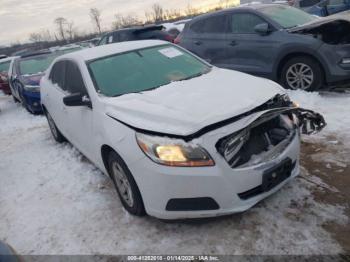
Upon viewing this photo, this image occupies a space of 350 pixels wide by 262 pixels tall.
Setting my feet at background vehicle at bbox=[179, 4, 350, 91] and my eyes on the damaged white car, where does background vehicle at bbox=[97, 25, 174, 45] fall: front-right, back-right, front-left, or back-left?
back-right

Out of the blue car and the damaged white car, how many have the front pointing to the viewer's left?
0

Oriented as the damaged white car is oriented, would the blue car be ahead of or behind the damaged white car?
behind

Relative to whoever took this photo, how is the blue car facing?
facing the viewer and to the right of the viewer

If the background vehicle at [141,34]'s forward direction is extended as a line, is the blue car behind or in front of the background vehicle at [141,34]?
in front

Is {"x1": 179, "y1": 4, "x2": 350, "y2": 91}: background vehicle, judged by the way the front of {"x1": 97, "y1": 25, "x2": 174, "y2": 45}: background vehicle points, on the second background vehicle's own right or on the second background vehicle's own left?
on the second background vehicle's own left
